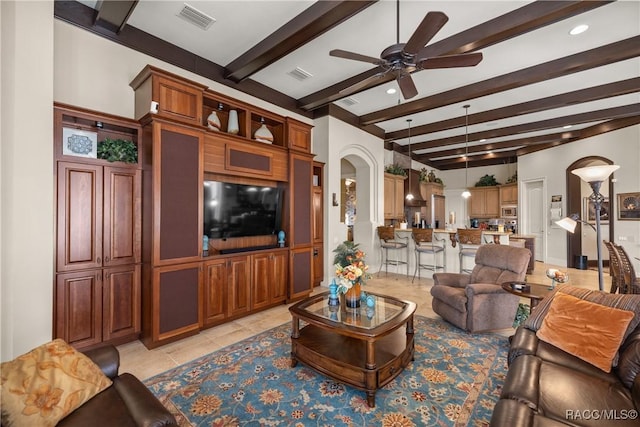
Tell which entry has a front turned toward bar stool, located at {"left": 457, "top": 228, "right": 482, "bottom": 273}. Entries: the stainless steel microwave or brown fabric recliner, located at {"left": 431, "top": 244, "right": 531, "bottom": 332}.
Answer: the stainless steel microwave

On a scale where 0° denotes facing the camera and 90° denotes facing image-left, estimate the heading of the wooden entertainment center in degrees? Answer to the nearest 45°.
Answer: approximately 315°

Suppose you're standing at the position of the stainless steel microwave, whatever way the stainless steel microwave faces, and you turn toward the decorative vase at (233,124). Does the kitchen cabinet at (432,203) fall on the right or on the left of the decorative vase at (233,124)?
right

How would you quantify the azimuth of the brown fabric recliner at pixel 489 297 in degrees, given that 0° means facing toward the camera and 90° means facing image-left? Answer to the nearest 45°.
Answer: approximately 45°

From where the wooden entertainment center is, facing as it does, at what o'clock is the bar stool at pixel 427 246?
The bar stool is roughly at 10 o'clock from the wooden entertainment center.

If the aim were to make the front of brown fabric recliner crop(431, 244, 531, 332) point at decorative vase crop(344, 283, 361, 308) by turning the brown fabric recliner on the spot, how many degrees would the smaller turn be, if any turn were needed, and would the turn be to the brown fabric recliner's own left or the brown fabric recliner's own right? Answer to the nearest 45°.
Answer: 0° — it already faces it

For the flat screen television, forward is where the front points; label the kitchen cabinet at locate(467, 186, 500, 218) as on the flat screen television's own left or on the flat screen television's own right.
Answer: on the flat screen television's own left

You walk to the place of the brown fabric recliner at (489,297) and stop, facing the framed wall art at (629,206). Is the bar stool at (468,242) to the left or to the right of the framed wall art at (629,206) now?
left

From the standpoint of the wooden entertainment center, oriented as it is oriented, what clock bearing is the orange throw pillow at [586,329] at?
The orange throw pillow is roughly at 12 o'clock from the wooden entertainment center.

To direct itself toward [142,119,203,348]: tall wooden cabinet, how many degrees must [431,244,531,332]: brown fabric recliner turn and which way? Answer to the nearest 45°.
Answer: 0° — it already faces it
